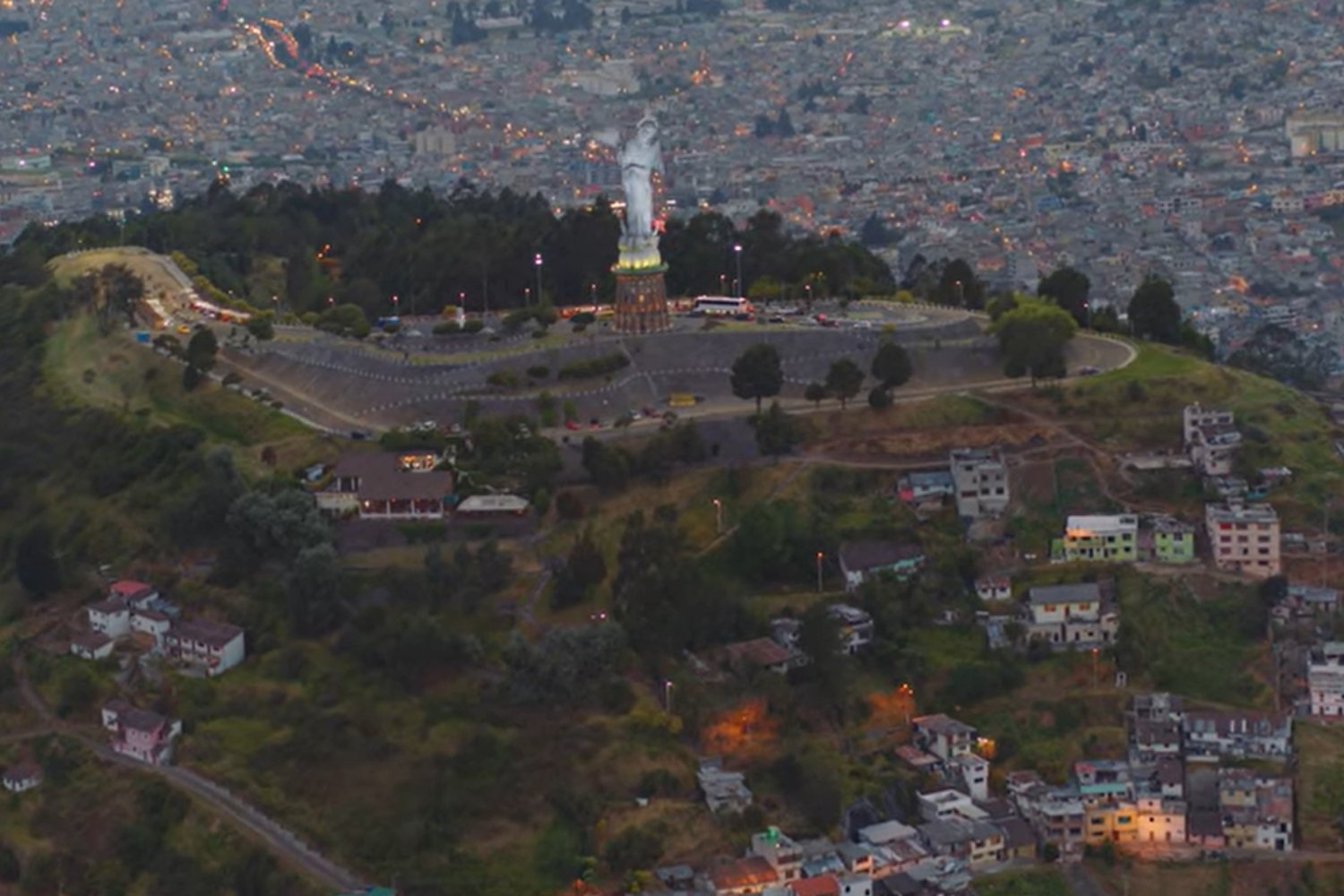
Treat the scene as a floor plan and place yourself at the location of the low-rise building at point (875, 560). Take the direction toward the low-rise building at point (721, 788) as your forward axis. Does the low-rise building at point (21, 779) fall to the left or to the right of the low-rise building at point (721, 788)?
right

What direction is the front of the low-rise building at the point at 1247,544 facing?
toward the camera

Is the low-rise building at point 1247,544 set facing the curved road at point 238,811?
no

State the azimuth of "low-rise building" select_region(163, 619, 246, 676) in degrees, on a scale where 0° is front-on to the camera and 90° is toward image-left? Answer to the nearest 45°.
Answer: approximately 45°

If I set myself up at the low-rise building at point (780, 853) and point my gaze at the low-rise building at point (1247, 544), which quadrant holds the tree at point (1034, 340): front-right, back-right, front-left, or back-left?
front-left

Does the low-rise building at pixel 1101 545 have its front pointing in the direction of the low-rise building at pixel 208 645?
no

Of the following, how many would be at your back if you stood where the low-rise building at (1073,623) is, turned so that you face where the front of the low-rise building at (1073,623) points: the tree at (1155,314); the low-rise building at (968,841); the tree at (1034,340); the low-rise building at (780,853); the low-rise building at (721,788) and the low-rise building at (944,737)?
2

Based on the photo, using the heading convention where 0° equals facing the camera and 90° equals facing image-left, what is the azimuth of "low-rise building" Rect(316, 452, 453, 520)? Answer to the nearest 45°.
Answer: approximately 0°

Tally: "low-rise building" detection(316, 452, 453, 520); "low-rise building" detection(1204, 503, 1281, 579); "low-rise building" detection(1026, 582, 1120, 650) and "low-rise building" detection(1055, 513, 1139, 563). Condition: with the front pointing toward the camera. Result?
4

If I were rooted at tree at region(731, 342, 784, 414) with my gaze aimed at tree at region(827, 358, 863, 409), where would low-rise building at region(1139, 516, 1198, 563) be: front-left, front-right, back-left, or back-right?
front-right

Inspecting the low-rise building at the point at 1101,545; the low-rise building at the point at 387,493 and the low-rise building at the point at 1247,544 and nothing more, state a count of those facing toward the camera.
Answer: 3

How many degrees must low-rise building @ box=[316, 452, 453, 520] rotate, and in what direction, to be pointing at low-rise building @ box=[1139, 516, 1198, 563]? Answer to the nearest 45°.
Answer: approximately 90° to its left

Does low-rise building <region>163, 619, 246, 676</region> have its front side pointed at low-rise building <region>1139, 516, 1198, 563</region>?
no

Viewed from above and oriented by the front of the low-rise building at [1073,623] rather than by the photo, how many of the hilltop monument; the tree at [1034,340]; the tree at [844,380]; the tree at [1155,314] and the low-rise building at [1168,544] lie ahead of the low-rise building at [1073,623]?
0
